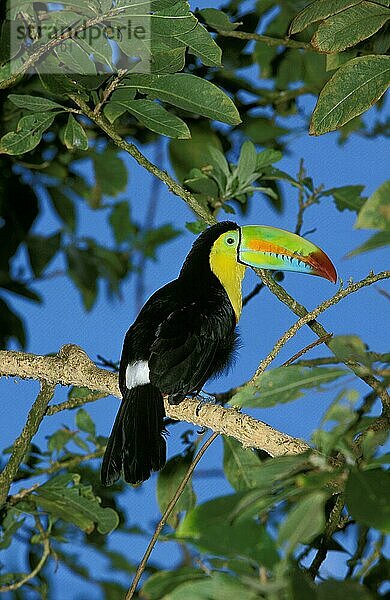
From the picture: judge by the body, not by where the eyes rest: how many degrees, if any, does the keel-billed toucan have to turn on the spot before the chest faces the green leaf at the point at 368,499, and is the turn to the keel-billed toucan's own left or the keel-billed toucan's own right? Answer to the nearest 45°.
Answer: approximately 135° to the keel-billed toucan's own right

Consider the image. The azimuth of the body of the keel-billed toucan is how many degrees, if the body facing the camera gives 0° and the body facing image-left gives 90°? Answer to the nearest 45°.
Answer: approximately 225°

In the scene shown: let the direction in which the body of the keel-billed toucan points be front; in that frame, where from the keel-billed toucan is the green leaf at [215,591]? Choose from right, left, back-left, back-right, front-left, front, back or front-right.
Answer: back-right

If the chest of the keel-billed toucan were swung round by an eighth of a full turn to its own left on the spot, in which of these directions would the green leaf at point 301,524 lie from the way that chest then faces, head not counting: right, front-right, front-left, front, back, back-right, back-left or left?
back

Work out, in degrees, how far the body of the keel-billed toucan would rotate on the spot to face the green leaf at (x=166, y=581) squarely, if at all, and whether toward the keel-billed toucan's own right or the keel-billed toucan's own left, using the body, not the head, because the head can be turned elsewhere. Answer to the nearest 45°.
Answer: approximately 135° to the keel-billed toucan's own right
